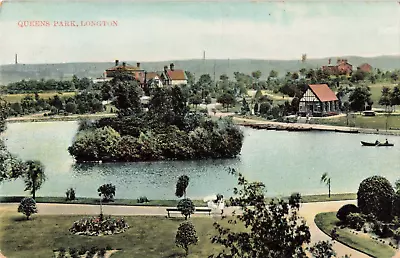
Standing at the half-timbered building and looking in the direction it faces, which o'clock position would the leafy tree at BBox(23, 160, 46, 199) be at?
The leafy tree is roughly at 1 o'clock from the half-timbered building.

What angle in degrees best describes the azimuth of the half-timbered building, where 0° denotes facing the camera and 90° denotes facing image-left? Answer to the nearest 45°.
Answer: approximately 45°

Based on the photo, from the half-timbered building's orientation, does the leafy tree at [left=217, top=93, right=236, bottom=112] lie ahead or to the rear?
ahead

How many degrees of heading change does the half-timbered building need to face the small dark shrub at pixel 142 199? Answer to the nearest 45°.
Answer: approximately 45° to its right

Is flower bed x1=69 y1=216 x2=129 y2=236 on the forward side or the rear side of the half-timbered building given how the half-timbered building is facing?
on the forward side
